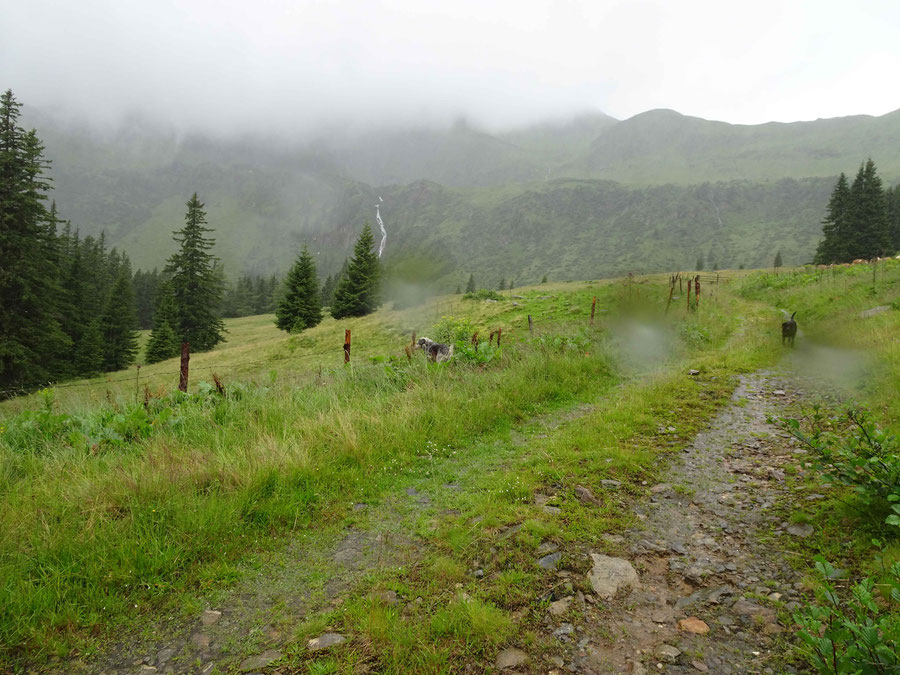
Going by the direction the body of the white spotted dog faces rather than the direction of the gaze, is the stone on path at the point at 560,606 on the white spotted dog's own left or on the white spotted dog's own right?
on the white spotted dog's own left

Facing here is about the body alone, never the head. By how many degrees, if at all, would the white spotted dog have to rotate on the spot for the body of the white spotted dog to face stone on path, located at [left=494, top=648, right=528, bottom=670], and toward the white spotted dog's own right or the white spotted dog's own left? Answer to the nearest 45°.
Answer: approximately 90° to the white spotted dog's own left

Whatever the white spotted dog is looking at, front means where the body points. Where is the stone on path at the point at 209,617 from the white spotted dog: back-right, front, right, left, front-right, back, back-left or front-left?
left

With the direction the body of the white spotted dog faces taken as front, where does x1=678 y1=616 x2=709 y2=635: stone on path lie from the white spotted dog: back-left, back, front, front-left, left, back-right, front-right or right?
left

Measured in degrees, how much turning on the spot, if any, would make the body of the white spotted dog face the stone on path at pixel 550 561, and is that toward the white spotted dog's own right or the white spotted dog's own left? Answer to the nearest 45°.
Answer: approximately 90° to the white spotted dog's own left

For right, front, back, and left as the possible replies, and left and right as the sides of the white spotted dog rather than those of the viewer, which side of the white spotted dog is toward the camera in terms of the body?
left
